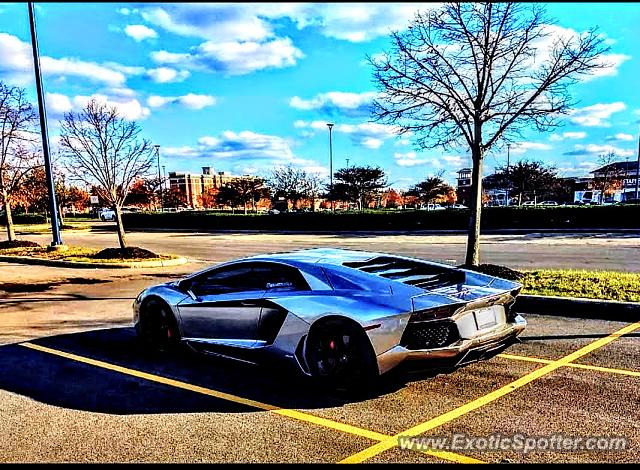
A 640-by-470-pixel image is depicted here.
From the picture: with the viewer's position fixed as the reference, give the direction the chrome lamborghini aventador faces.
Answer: facing away from the viewer and to the left of the viewer

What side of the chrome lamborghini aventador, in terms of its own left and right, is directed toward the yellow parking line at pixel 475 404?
back

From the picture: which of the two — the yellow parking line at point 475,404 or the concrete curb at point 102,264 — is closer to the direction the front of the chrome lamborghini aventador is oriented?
the concrete curb

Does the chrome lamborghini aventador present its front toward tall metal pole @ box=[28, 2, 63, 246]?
yes

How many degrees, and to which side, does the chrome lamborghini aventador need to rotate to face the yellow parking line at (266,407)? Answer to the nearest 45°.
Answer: approximately 90° to its left

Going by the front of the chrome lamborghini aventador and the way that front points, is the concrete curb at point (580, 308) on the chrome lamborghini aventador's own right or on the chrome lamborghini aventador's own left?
on the chrome lamborghini aventador's own right

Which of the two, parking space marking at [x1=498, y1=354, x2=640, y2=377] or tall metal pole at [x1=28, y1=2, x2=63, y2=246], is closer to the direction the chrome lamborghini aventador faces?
the tall metal pole

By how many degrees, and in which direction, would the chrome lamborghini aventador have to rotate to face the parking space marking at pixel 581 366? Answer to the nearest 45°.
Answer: approximately 135° to its right

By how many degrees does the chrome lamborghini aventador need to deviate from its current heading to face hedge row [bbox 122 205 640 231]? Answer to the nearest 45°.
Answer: approximately 45° to its right

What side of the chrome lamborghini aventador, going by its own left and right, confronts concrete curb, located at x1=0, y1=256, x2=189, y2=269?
front

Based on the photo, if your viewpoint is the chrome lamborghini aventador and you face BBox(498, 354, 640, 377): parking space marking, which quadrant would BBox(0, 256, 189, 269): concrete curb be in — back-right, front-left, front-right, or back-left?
back-left

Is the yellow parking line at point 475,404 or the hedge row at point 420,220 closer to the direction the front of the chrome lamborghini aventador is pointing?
the hedge row
